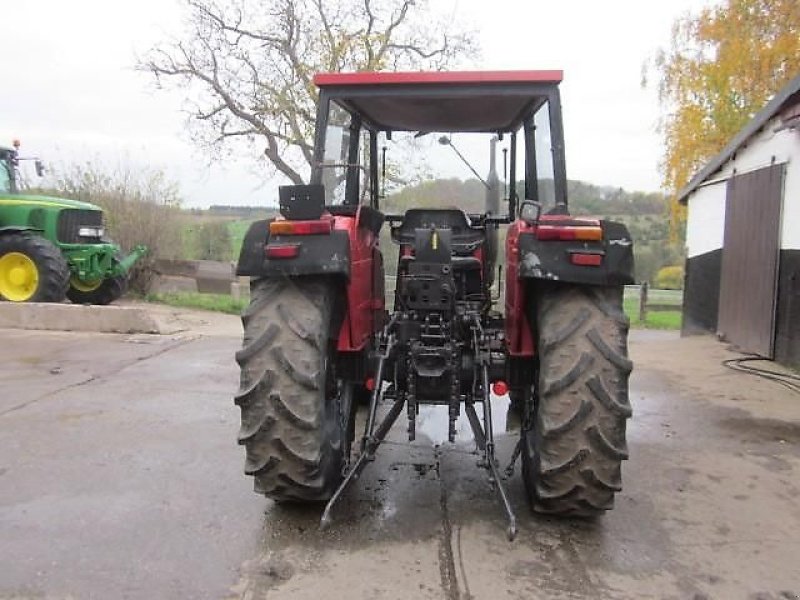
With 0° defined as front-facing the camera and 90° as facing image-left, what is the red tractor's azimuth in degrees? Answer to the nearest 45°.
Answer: approximately 180°

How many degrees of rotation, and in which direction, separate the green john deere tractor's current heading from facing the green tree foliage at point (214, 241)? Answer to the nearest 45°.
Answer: approximately 90° to its left

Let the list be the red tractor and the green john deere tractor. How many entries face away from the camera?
1

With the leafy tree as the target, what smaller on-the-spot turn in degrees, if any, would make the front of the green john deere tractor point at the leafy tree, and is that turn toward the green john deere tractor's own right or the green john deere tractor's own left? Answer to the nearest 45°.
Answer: approximately 45° to the green john deere tractor's own left

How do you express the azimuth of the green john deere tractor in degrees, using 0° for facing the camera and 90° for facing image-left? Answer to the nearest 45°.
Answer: approximately 315°

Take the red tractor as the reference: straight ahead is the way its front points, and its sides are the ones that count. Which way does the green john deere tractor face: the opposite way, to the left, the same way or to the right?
to the right

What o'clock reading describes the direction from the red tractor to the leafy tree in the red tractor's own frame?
The leafy tree is roughly at 1 o'clock from the red tractor.

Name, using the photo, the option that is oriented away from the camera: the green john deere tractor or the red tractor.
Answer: the red tractor
